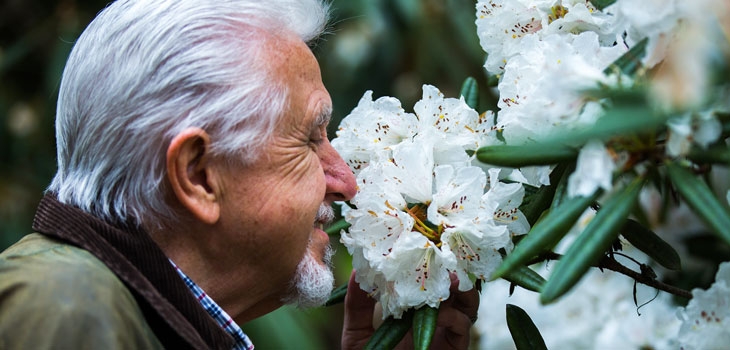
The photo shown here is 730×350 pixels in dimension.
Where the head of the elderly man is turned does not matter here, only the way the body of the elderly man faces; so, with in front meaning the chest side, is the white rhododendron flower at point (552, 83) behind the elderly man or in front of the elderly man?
in front

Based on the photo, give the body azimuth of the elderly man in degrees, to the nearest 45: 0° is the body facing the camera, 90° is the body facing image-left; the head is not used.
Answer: approximately 270°

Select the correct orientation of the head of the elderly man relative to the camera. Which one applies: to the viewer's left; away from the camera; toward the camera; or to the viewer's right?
to the viewer's right

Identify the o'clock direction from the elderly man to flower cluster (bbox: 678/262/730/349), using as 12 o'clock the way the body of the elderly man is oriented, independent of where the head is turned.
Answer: The flower cluster is roughly at 1 o'clock from the elderly man.
